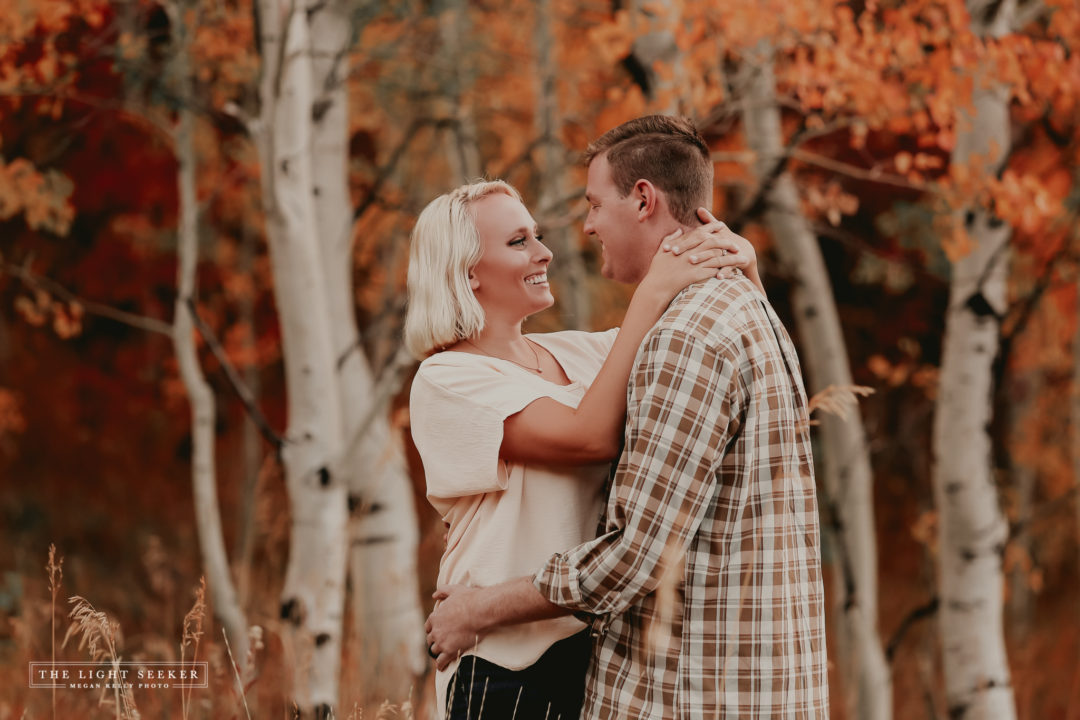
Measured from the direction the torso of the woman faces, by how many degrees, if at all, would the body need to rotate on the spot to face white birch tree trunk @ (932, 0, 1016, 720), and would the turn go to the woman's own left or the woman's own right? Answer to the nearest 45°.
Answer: approximately 90° to the woman's own left

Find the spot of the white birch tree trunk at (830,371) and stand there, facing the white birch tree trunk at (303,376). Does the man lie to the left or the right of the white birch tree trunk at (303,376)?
left

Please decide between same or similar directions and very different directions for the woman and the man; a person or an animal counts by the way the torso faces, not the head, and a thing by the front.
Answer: very different directions

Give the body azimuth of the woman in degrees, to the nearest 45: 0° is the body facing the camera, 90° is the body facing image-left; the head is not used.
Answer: approximately 315°

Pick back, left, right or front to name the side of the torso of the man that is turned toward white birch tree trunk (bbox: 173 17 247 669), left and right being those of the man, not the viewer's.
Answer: front

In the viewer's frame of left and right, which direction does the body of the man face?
facing away from the viewer and to the left of the viewer

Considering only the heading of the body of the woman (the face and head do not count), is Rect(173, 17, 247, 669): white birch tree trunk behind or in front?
behind

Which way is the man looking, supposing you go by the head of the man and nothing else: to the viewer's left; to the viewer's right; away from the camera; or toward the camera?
to the viewer's left
